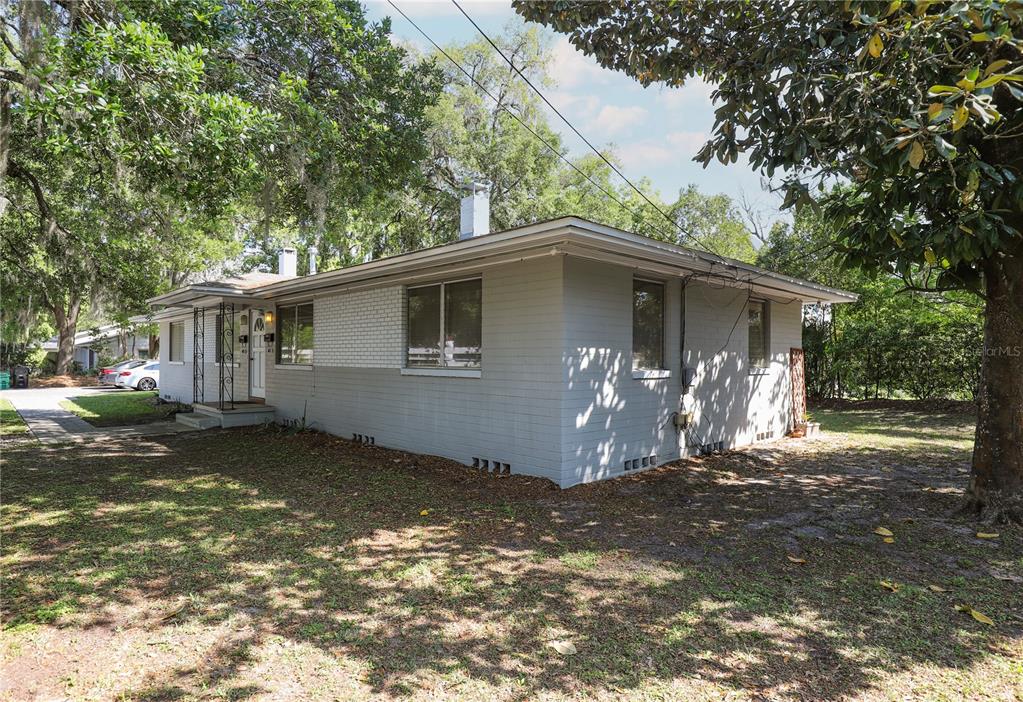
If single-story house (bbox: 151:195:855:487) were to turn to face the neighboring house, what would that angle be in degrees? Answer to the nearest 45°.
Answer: approximately 90° to its right

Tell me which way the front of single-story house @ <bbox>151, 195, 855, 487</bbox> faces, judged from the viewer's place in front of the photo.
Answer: facing the viewer and to the left of the viewer

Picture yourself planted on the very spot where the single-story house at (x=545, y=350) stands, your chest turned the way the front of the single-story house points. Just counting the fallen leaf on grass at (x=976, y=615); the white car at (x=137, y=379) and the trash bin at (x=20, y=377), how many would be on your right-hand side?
2

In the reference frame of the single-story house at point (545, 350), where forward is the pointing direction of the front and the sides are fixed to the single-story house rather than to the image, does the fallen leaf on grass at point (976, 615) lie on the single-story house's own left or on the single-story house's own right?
on the single-story house's own left

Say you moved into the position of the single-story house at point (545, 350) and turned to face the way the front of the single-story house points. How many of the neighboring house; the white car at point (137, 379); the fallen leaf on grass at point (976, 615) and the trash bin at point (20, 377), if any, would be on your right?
3

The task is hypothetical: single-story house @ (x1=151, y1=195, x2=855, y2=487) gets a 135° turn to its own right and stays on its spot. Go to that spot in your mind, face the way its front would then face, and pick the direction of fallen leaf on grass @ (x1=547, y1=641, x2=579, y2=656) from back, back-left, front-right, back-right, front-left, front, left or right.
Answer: back

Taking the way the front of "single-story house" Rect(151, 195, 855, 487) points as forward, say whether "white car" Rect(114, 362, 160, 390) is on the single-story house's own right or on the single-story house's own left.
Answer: on the single-story house's own right
